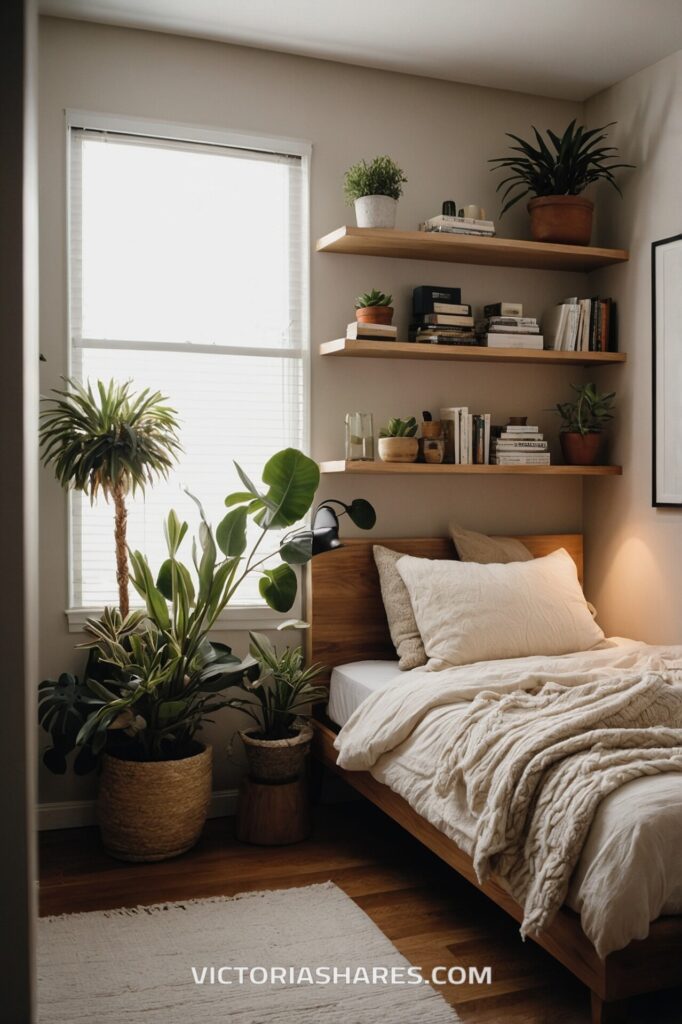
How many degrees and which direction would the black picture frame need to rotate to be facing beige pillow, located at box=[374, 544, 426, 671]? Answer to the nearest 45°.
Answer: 0° — it already faces it

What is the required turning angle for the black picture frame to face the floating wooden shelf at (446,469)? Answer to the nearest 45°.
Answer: approximately 45° to its right

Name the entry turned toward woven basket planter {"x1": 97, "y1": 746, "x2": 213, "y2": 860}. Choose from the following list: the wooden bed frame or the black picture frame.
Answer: the black picture frame

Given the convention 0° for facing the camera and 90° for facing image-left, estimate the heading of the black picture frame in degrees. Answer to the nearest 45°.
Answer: approximately 45°

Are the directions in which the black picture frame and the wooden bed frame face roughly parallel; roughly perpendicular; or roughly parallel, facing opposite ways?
roughly perpendicular

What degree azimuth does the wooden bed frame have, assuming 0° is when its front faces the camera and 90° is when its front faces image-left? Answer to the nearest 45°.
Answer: approximately 315°
